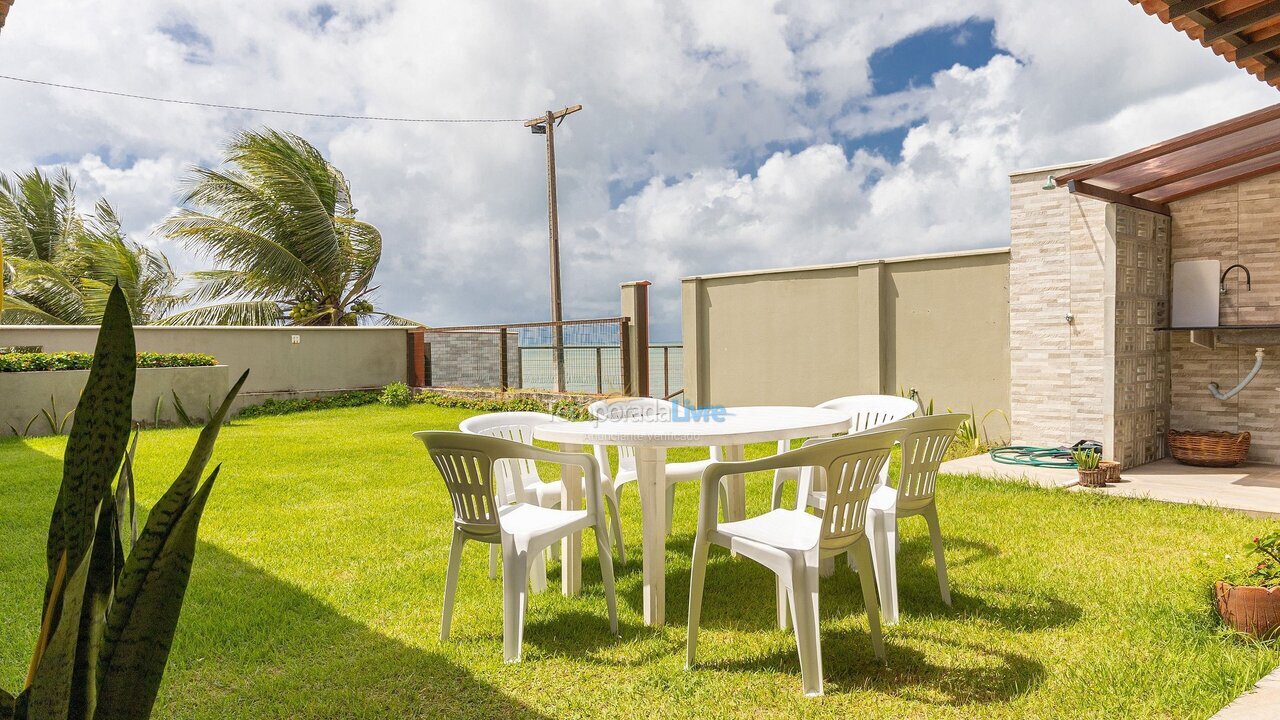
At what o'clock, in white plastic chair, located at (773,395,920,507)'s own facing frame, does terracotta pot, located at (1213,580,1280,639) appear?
The terracotta pot is roughly at 9 o'clock from the white plastic chair.

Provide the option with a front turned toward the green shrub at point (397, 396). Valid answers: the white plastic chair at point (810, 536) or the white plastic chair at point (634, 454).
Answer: the white plastic chair at point (810, 536)

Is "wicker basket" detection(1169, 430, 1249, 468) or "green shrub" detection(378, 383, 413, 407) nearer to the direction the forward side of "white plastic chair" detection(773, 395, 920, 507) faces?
the green shrub

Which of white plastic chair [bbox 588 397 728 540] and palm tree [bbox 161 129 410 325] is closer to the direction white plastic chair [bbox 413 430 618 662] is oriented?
the white plastic chair

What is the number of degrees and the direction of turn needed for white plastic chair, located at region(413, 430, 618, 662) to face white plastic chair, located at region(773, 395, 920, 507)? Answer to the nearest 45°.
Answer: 0° — it already faces it

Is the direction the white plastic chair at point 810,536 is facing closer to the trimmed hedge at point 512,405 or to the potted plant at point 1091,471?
the trimmed hedge

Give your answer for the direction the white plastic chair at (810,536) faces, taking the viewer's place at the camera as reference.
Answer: facing away from the viewer and to the left of the viewer

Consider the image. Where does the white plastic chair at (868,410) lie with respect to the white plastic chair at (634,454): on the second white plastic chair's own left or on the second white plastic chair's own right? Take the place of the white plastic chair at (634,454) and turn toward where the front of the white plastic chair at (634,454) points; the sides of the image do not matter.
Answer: on the second white plastic chair's own left

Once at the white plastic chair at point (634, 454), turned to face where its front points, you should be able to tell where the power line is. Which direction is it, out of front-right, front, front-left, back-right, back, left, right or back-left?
back

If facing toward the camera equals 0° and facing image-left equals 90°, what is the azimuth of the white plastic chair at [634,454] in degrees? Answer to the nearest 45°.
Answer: approximately 315°

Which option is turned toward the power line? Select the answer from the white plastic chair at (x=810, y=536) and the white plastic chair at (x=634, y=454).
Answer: the white plastic chair at (x=810, y=536)

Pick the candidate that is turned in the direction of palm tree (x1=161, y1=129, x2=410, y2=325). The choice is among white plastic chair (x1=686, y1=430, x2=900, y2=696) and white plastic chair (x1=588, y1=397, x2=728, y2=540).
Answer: white plastic chair (x1=686, y1=430, x2=900, y2=696)

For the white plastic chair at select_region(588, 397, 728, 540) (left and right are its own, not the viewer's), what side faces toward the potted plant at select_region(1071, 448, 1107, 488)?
left
